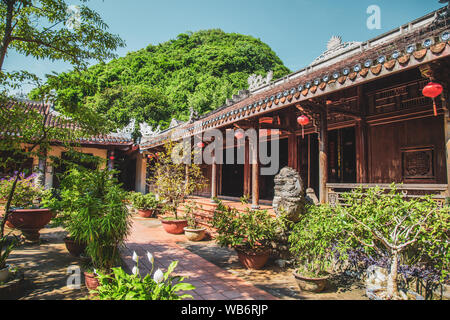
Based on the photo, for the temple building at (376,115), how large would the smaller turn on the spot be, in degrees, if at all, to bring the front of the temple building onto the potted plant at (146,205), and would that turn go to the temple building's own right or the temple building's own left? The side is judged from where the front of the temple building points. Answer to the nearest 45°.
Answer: approximately 90° to the temple building's own right

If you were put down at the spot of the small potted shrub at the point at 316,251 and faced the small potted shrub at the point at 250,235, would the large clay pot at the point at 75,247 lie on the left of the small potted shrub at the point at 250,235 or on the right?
left

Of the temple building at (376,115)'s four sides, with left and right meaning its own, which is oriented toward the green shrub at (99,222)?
front

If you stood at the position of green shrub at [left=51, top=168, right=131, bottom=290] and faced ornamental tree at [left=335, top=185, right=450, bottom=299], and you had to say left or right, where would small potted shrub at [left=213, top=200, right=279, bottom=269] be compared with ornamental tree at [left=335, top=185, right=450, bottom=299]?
left

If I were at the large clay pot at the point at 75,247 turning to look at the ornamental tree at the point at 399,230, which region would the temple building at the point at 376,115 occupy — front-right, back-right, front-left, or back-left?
front-left

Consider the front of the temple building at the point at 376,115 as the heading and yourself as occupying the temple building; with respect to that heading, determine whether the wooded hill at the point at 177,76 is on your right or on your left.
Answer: on your right

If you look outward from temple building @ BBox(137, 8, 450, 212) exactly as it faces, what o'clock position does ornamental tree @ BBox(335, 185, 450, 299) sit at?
The ornamental tree is roughly at 11 o'clock from the temple building.

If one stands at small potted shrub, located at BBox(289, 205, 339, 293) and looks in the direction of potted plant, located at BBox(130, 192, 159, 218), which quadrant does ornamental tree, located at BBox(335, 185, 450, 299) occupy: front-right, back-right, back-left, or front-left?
back-right

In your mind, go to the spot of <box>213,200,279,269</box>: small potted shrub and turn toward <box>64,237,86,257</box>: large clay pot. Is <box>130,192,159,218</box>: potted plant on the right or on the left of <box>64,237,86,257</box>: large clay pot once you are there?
right

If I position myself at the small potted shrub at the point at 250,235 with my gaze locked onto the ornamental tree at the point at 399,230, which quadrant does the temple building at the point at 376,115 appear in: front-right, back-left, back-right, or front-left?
front-left

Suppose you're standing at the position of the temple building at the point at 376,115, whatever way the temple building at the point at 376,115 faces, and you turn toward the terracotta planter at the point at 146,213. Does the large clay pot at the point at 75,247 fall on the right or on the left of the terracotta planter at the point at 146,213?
left

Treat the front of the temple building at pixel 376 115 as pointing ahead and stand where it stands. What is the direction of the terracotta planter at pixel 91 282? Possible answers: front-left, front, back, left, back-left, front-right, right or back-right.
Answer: front

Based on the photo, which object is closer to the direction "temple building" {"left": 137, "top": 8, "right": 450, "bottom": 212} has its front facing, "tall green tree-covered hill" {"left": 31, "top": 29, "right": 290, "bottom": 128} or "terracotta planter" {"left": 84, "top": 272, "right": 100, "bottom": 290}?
the terracotta planter

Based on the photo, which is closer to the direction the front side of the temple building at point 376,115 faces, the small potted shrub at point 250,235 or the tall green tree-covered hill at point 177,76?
the small potted shrub
